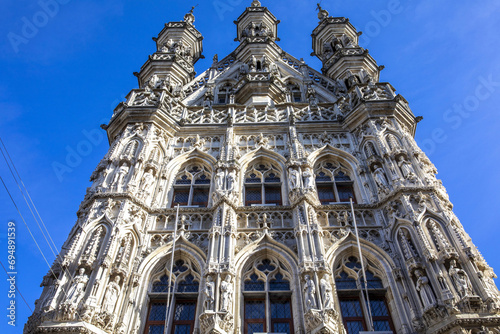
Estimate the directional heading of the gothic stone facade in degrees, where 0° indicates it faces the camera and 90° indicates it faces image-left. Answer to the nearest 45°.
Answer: approximately 0°
